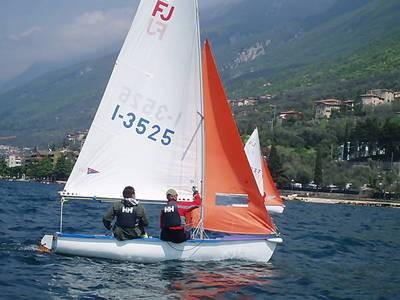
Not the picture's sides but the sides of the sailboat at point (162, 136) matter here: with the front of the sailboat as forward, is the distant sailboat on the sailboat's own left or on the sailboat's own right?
on the sailboat's own left

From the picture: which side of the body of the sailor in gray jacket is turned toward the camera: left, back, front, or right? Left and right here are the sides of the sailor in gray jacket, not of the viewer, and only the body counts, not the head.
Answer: back

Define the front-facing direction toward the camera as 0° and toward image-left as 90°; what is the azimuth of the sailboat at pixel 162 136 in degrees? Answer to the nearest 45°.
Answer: approximately 270°

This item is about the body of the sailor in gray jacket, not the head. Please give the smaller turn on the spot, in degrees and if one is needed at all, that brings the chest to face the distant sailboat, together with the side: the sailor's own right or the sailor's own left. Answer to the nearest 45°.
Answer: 0° — they already face it
